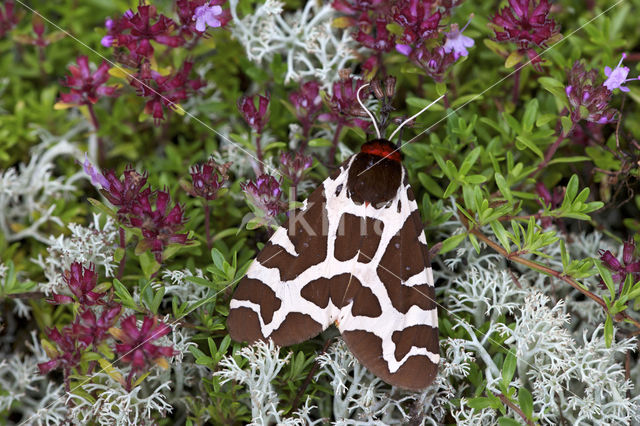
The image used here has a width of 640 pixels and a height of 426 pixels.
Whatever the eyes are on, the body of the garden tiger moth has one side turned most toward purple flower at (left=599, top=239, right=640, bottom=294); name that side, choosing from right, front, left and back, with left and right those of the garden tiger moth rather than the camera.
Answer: right

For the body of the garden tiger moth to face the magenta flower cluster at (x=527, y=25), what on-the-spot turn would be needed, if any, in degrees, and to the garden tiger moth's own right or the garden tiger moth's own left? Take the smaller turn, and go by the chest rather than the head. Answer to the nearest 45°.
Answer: approximately 45° to the garden tiger moth's own right

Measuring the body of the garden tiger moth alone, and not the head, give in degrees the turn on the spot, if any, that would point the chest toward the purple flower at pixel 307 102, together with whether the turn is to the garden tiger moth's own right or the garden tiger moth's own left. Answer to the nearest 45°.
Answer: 0° — it already faces it

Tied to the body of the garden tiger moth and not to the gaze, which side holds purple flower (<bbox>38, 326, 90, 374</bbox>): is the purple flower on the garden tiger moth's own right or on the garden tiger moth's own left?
on the garden tiger moth's own left

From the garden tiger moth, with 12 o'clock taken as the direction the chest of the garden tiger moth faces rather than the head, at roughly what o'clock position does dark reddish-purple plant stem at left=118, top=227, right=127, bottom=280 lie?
The dark reddish-purple plant stem is roughly at 9 o'clock from the garden tiger moth.

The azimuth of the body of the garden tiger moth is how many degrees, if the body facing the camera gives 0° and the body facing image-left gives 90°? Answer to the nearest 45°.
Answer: approximately 180°

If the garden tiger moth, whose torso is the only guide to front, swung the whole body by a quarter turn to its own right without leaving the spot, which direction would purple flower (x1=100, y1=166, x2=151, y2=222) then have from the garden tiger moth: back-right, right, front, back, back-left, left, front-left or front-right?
back
